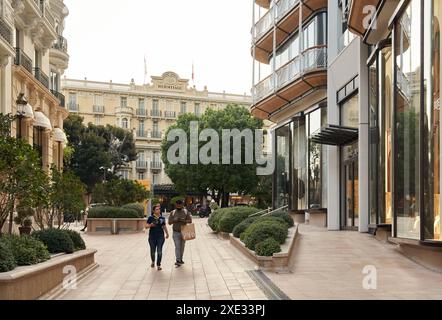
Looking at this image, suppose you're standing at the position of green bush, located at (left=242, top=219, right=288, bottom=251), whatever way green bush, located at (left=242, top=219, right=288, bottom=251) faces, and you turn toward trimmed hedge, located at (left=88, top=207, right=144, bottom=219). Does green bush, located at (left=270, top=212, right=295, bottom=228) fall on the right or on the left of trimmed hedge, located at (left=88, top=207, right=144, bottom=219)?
right

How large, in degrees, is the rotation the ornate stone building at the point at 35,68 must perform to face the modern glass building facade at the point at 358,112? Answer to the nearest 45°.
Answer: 0° — it already faces it

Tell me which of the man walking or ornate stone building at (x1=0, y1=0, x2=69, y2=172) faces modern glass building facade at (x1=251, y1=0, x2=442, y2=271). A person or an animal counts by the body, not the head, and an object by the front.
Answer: the ornate stone building

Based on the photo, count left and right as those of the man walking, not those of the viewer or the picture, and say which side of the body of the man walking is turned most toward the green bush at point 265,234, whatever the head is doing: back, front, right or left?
left

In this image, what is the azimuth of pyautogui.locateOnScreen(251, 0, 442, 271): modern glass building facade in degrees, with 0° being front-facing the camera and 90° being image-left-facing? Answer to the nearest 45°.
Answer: approximately 45°

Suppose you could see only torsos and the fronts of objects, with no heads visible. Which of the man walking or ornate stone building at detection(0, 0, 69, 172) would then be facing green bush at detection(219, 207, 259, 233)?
the ornate stone building

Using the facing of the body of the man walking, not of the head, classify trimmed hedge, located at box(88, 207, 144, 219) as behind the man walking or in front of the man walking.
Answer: behind

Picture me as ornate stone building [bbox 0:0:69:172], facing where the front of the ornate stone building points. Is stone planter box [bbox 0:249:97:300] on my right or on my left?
on my right

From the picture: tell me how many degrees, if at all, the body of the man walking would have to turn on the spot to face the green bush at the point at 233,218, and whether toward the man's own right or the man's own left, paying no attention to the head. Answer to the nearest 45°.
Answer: approximately 180°
